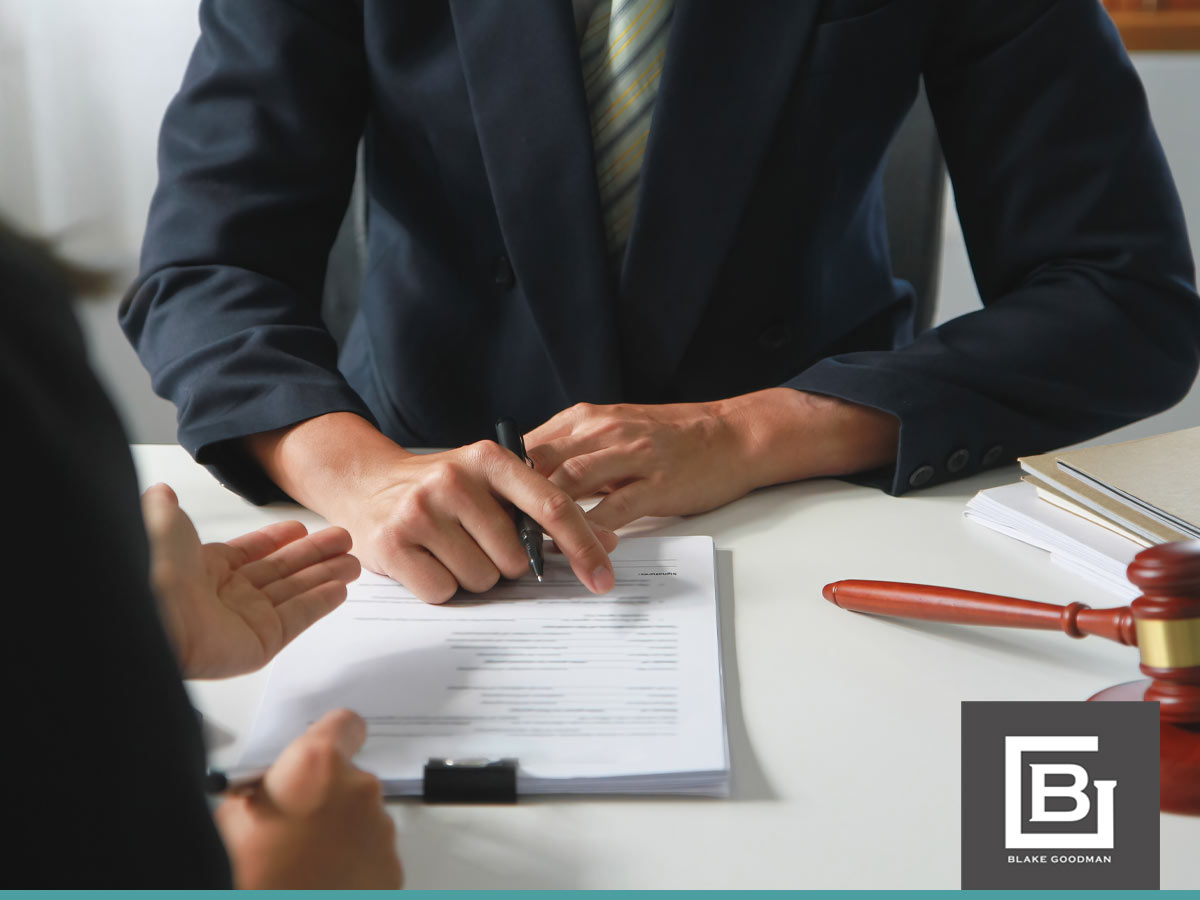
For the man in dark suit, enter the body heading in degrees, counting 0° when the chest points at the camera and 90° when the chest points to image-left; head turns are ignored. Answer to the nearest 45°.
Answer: approximately 0°
